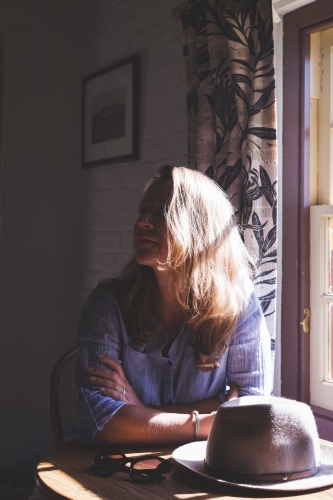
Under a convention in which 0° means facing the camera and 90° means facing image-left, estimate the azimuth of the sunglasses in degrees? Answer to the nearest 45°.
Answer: approximately 45°

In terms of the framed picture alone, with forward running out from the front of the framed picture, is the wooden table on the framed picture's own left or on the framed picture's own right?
on the framed picture's own left

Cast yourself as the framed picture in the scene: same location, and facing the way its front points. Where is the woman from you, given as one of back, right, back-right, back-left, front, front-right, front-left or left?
front-left

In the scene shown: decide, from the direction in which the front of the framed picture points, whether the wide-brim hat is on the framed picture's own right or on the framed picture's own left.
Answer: on the framed picture's own left
